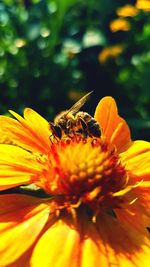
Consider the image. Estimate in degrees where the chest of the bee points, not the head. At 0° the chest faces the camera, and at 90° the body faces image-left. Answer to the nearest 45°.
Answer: approximately 90°
